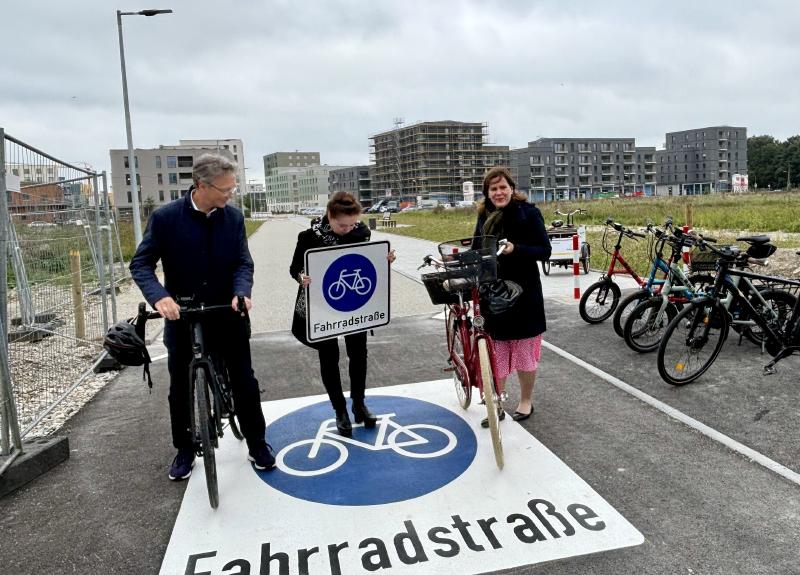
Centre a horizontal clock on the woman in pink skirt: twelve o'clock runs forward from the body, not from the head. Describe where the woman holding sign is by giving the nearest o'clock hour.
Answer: The woman holding sign is roughly at 1 o'clock from the woman in pink skirt.

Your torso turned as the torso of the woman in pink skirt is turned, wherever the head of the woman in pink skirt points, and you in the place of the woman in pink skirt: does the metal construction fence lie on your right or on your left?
on your right

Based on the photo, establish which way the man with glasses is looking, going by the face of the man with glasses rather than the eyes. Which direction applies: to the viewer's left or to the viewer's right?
to the viewer's right

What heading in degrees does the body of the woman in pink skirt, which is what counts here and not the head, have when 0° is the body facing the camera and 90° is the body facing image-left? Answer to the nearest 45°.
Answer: approximately 45°

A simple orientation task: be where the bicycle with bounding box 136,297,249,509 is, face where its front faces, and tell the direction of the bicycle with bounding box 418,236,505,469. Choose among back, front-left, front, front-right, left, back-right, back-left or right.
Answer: left

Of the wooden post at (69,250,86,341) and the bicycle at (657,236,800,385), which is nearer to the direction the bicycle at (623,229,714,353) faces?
the wooden post

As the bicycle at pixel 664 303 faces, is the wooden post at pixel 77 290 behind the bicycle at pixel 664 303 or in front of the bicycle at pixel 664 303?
in front

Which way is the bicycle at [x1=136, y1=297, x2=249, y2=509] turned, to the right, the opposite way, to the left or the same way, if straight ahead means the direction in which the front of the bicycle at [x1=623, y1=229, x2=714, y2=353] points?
to the left

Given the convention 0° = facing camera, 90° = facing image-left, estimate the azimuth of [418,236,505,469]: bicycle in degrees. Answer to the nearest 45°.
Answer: approximately 0°
